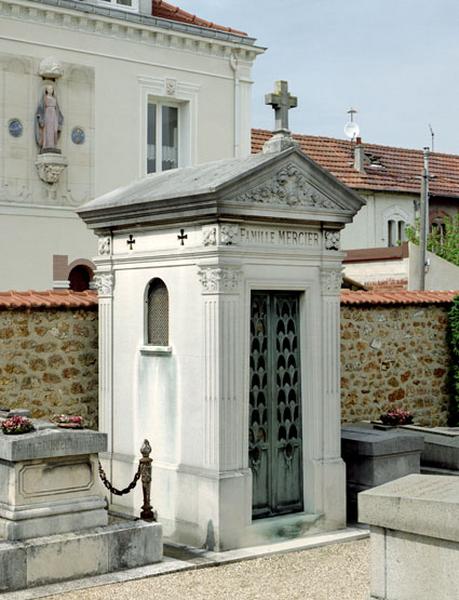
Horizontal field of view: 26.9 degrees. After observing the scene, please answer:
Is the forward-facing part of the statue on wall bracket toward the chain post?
yes

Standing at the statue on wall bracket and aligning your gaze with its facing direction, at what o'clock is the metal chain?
The metal chain is roughly at 12 o'clock from the statue on wall bracket.

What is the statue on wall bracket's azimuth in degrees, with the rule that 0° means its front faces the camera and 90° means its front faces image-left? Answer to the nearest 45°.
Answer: approximately 0°

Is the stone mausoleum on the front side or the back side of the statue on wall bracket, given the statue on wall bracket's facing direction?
on the front side

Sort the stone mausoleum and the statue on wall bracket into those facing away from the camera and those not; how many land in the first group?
0

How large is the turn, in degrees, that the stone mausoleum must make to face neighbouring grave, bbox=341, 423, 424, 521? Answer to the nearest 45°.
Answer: approximately 90° to its left

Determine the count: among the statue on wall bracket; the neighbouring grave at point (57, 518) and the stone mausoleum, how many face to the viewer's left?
0

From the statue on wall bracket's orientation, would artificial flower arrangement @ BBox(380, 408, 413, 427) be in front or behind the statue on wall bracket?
in front

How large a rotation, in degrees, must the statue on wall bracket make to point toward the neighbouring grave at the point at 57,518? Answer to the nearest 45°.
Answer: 0° — it already faces it

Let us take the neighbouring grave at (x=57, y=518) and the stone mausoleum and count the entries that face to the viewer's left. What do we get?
0

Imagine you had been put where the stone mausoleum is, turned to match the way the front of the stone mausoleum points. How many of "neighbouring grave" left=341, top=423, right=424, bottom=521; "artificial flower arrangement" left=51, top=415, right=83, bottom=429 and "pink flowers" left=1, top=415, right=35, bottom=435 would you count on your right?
2

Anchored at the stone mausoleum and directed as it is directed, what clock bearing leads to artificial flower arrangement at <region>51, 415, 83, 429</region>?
The artificial flower arrangement is roughly at 3 o'clock from the stone mausoleum.

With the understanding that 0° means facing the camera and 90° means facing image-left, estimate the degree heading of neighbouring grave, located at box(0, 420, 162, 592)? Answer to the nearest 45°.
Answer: approximately 315°

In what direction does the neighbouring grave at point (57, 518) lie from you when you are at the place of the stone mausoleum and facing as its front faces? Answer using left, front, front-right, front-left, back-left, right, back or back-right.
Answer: right

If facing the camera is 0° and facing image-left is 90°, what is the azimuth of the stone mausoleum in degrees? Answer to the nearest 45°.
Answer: approximately 315°

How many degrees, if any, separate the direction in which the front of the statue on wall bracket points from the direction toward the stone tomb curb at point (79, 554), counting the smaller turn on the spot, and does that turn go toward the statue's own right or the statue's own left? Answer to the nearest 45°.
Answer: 0° — it already faces it

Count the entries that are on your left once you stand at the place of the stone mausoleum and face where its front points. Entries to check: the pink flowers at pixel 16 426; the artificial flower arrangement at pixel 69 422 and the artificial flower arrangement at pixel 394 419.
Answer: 1
